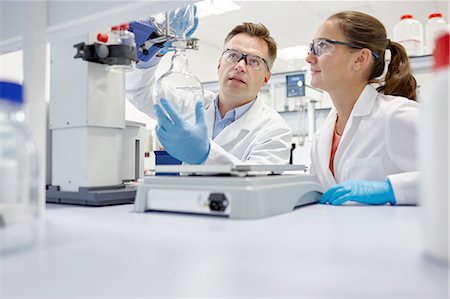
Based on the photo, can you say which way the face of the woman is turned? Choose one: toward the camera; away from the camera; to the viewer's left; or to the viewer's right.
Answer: to the viewer's left

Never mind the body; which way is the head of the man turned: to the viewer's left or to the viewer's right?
to the viewer's left

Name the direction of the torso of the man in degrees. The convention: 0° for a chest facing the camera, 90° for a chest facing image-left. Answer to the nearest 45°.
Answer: approximately 45°

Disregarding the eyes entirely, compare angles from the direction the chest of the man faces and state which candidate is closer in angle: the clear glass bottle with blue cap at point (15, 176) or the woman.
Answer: the clear glass bottle with blue cap

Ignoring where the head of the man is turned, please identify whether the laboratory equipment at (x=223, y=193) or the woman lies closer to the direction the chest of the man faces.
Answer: the laboratory equipment

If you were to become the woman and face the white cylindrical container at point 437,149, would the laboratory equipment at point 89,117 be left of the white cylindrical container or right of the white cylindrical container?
right

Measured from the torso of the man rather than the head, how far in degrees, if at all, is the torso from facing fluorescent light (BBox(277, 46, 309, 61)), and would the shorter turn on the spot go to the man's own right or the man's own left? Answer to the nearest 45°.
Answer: approximately 135° to the man's own right
